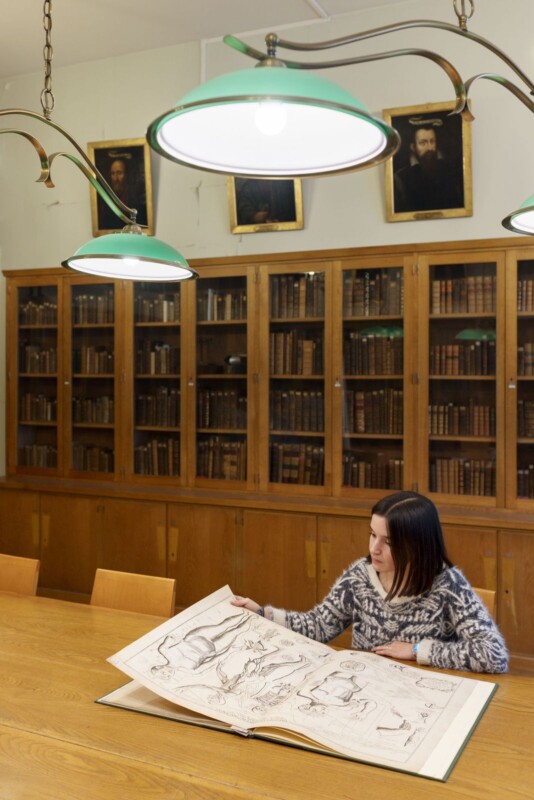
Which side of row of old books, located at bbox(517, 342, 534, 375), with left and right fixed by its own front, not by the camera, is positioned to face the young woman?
front

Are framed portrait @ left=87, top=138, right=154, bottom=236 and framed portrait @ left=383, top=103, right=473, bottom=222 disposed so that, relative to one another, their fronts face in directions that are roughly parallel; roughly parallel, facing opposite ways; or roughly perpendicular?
roughly parallel

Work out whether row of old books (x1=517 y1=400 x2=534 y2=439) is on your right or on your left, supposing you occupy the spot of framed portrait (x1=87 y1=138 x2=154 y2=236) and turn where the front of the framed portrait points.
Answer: on your left

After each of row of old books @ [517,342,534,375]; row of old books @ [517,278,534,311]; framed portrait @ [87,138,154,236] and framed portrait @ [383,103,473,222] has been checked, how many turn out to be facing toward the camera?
4

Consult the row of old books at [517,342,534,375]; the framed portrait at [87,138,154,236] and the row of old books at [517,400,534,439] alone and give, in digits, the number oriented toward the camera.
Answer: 3

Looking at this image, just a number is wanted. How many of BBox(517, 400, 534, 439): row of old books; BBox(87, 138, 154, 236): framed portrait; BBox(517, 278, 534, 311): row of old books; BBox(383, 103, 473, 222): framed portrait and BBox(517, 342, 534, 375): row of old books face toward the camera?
5

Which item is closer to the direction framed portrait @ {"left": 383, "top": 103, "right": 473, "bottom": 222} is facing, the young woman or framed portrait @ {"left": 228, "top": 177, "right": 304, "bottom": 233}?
the young woman

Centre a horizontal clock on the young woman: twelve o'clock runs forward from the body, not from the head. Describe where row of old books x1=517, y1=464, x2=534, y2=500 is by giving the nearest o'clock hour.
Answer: The row of old books is roughly at 5 o'clock from the young woman.

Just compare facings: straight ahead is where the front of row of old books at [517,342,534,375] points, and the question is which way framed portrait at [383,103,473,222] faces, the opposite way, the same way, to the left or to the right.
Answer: the same way

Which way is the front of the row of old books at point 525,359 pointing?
toward the camera

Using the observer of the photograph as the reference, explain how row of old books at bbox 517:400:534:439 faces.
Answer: facing the viewer

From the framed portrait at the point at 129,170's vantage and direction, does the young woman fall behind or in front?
in front

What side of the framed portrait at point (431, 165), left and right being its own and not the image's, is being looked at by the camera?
front

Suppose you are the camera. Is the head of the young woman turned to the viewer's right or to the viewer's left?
to the viewer's left

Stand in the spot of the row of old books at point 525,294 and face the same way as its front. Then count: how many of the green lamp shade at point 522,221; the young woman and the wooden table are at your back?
0
